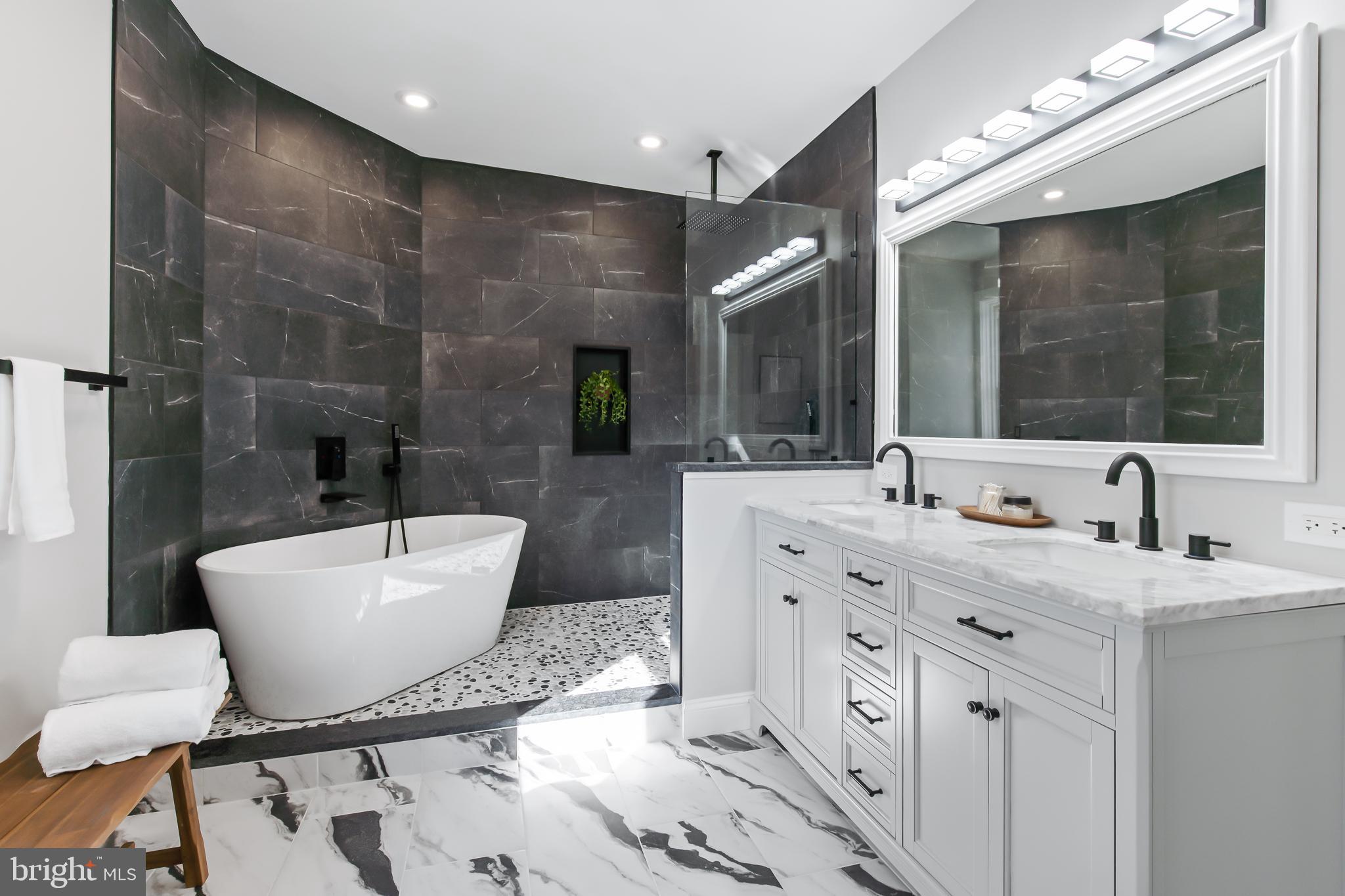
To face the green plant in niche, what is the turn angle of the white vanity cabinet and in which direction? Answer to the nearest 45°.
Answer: approximately 90° to its right

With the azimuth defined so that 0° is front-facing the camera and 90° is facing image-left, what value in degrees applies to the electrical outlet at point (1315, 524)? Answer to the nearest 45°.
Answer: approximately 45°

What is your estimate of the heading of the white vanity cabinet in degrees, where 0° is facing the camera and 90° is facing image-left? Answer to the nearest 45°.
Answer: approximately 45°

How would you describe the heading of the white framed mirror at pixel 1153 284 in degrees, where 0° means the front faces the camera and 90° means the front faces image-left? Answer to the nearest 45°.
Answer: approximately 45°
